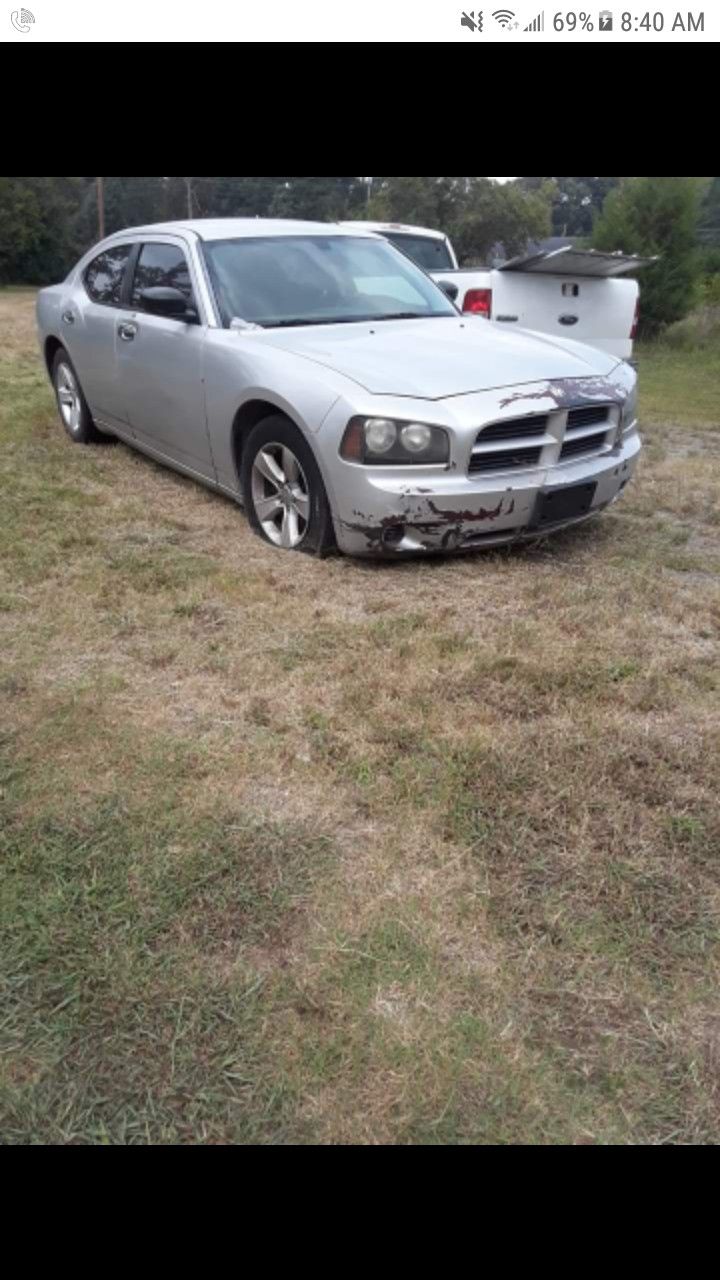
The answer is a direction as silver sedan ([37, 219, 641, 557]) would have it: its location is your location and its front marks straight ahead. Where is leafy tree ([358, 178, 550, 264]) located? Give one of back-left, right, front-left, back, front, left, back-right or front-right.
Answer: back-left

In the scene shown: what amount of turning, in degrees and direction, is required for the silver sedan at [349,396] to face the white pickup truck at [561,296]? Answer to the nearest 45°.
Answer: approximately 135° to its left

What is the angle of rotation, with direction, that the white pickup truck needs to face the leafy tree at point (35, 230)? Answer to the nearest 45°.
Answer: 0° — it already faces it

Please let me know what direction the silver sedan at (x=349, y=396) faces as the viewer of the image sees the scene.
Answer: facing the viewer and to the right of the viewer

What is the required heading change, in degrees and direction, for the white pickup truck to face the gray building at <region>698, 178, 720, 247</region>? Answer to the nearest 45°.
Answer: approximately 45° to its right

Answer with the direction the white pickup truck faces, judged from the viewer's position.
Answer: facing away from the viewer and to the left of the viewer

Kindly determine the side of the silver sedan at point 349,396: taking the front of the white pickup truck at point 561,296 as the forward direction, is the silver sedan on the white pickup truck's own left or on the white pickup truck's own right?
on the white pickup truck's own left

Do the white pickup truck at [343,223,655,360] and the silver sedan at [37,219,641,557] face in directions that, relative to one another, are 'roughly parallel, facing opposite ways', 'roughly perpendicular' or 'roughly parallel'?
roughly parallel, facing opposite ways

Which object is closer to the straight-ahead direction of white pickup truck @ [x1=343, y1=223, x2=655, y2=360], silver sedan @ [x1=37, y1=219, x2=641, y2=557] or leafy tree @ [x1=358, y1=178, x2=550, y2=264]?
the leafy tree

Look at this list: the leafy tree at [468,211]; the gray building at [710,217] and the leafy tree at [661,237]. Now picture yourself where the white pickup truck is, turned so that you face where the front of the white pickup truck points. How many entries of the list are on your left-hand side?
0

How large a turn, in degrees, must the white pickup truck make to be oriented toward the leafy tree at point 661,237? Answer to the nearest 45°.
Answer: approximately 45° to its right
